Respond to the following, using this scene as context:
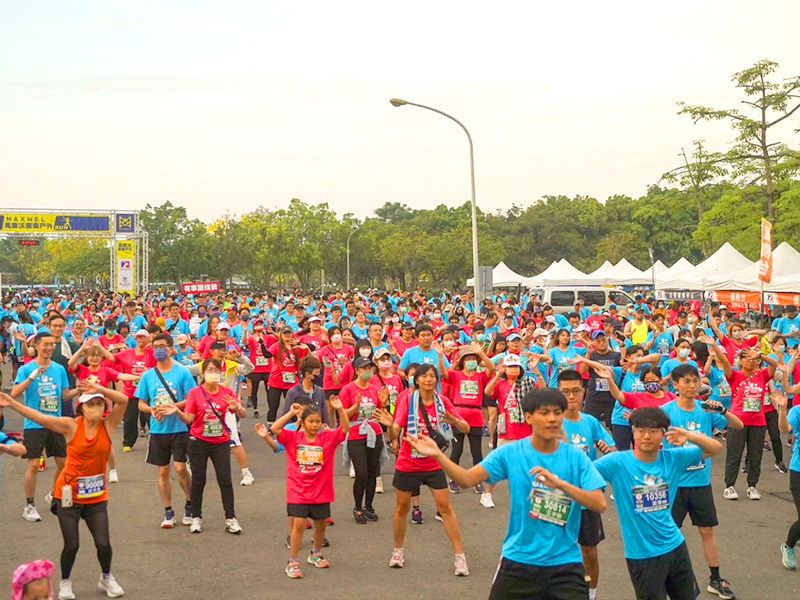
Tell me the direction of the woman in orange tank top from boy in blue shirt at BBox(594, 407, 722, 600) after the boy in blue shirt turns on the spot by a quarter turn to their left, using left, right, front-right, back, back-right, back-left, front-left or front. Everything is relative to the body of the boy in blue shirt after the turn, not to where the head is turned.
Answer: back

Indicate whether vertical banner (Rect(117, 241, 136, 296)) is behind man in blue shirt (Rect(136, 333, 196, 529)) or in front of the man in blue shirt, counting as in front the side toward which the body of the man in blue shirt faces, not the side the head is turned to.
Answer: behind

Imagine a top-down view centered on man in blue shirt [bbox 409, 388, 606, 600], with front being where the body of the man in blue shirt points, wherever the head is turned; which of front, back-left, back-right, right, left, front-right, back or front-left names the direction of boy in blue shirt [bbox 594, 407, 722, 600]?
back-left

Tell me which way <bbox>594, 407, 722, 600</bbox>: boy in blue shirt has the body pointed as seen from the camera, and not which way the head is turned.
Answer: toward the camera

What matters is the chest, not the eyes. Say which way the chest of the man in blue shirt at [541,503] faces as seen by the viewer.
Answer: toward the camera

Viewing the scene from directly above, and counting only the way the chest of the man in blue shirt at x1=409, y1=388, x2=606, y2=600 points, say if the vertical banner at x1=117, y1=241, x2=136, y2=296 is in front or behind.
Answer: behind

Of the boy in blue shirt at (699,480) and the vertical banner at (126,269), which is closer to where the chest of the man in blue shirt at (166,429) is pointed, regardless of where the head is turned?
the boy in blue shirt

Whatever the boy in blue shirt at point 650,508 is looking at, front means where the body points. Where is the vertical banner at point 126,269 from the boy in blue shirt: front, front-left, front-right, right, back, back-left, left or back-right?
back-right

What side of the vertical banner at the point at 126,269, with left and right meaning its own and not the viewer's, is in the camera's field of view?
front

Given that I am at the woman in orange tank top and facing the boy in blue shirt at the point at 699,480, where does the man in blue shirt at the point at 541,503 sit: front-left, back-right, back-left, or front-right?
front-right

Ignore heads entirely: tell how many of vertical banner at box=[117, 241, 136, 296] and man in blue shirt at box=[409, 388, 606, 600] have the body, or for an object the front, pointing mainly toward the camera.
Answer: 2
